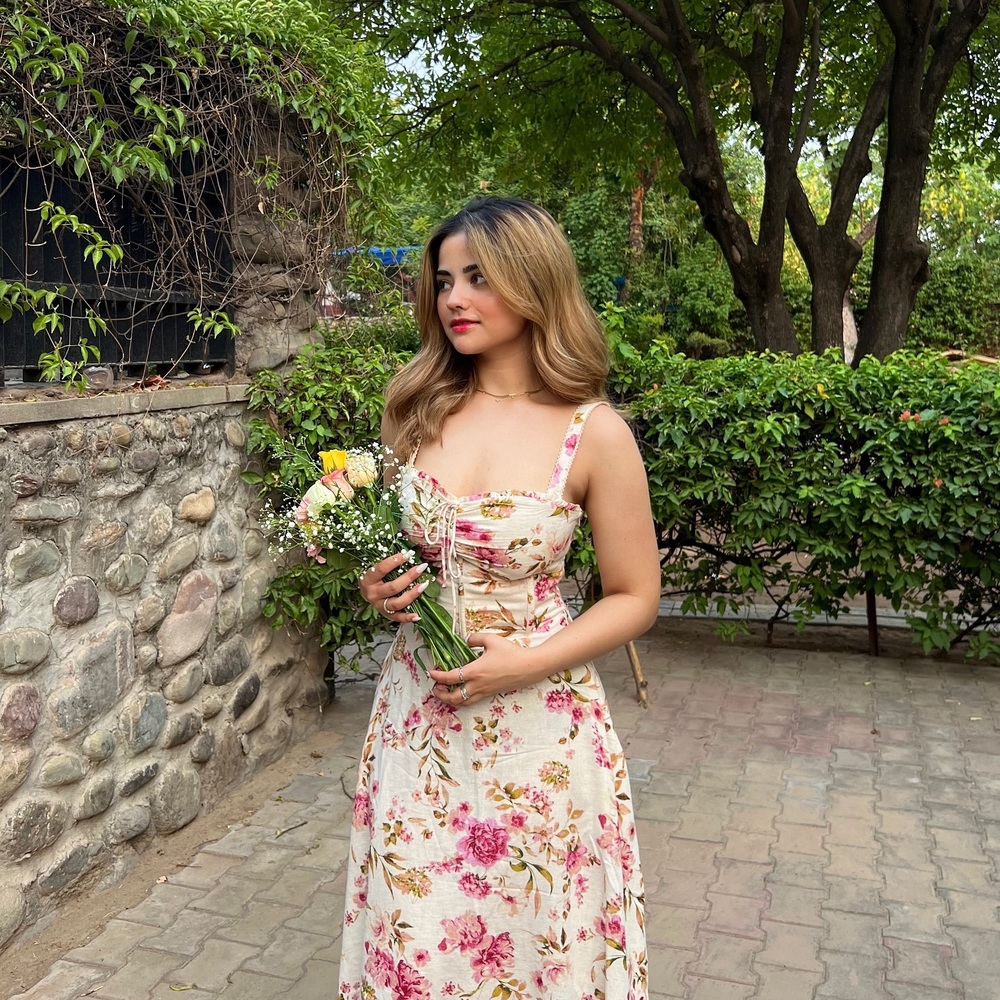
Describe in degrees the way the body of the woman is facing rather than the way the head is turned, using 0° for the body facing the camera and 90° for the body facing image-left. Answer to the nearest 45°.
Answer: approximately 45°

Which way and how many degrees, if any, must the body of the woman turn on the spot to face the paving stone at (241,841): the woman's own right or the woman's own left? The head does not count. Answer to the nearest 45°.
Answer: approximately 90° to the woman's own right

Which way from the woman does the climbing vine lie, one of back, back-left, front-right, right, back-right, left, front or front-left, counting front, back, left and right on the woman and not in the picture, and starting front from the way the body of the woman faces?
right

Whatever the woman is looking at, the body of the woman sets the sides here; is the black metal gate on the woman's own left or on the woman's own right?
on the woman's own right

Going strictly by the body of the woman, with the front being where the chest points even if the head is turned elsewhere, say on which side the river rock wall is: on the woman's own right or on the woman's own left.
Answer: on the woman's own right

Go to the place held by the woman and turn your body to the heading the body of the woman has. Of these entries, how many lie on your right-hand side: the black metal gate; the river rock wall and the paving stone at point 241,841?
3

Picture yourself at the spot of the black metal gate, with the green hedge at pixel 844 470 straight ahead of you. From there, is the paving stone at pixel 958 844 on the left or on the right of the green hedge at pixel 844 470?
right

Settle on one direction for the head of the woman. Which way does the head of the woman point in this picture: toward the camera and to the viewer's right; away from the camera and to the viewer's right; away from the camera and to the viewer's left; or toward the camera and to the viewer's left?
toward the camera and to the viewer's left
